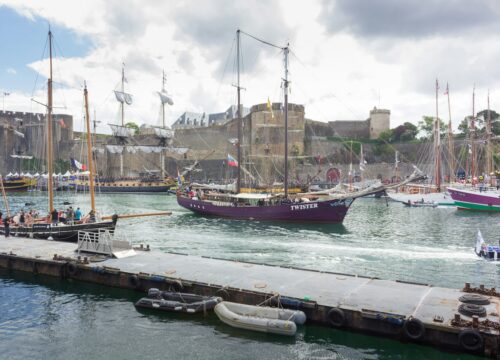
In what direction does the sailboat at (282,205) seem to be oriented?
to the viewer's right

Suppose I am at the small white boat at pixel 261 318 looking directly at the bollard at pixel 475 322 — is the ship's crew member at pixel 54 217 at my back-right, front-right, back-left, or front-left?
back-left

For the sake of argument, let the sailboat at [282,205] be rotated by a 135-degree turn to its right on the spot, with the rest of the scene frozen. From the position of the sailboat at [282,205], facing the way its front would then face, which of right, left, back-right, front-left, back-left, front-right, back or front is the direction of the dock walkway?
front-left

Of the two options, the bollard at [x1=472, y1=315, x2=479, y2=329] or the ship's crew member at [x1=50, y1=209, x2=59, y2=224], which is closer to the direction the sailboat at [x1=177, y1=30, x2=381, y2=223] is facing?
the bollard

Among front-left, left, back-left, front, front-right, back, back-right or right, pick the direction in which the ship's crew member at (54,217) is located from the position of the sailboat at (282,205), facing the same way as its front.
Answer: back-right

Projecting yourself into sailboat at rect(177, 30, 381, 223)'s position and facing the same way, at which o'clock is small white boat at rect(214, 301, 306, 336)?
The small white boat is roughly at 3 o'clock from the sailboat.

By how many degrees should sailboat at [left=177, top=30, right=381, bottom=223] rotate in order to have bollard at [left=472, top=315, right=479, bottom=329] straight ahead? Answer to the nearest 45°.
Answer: approximately 90° to its right
